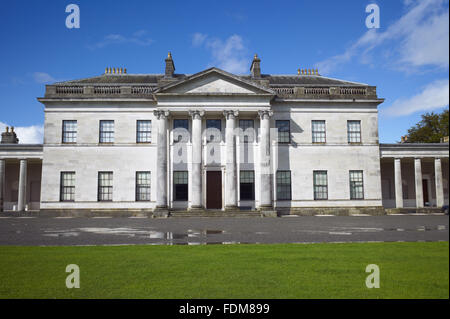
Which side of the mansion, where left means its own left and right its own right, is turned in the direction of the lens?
front

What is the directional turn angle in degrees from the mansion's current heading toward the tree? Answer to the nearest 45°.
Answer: approximately 135° to its left
